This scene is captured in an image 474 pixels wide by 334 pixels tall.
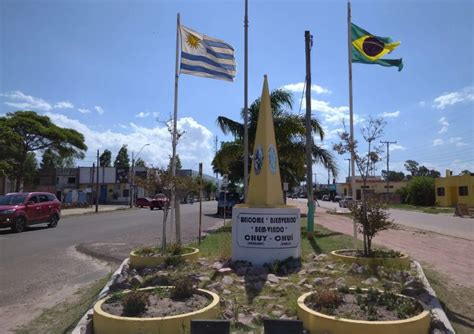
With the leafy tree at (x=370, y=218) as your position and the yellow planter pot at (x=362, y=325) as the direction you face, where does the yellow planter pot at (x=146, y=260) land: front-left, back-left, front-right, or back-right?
front-right

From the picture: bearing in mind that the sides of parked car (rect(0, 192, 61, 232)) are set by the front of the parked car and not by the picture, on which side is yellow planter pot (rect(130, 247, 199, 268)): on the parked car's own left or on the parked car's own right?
on the parked car's own left

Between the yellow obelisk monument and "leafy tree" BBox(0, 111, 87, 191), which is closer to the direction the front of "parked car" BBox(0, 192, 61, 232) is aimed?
the yellow obelisk monument

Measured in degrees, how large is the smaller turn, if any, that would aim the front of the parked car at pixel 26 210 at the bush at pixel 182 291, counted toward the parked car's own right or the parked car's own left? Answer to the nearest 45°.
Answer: approximately 45° to the parked car's own left

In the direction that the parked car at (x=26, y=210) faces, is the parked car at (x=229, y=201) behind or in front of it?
behind

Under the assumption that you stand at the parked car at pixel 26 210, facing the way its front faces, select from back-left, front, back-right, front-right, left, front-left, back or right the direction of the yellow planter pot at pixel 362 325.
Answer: front-left

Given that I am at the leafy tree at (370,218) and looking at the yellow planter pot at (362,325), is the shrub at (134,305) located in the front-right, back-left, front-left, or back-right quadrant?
front-right

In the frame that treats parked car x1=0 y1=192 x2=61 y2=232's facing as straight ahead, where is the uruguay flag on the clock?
The uruguay flag is roughly at 10 o'clock from the parked car.

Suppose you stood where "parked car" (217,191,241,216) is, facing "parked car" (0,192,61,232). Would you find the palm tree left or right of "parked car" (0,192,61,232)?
left
